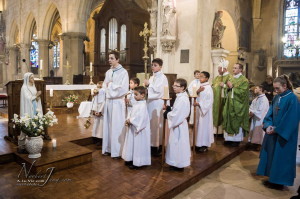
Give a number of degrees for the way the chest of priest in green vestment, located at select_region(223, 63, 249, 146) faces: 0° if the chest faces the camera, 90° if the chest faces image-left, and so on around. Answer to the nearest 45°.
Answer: approximately 45°

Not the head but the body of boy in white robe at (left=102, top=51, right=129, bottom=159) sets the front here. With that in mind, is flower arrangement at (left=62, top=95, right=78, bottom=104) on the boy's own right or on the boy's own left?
on the boy's own right

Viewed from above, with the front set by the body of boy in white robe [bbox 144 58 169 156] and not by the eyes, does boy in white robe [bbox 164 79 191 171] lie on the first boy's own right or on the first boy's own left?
on the first boy's own left

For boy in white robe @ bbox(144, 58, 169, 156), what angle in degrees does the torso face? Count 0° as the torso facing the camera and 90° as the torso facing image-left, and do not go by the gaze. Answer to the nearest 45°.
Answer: approximately 45°

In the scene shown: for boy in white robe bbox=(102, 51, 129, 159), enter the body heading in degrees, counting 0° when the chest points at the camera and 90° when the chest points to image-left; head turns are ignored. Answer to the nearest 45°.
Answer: approximately 45°

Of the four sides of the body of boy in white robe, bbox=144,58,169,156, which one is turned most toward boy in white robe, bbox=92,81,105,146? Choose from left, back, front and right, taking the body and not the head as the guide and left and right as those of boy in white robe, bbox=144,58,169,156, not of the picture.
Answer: right

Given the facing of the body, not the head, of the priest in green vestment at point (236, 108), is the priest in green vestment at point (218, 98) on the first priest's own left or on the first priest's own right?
on the first priest's own right
